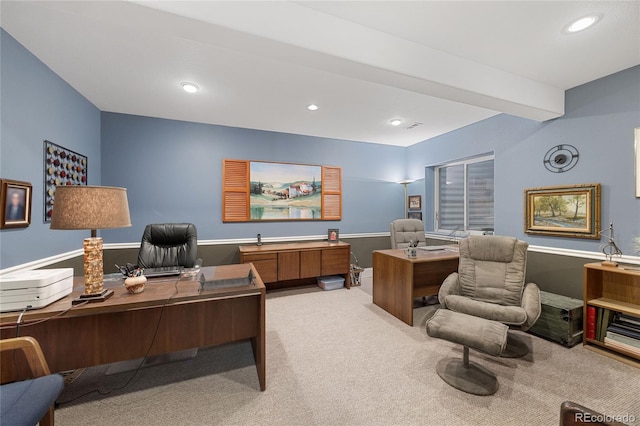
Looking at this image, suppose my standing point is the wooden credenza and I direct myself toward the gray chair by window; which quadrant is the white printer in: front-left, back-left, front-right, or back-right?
back-right

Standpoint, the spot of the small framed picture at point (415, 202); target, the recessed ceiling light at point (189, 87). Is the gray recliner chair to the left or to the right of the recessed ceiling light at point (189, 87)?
left

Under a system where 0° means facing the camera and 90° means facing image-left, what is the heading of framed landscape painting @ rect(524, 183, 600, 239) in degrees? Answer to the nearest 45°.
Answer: approximately 45°

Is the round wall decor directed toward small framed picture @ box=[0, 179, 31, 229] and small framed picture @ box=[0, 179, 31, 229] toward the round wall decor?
yes

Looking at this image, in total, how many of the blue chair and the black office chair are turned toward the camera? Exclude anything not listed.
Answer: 1

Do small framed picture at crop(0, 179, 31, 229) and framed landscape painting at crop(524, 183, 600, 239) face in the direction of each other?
yes

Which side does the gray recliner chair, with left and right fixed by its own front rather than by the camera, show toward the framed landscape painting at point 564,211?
back

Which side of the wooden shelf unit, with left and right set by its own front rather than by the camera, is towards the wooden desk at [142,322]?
front

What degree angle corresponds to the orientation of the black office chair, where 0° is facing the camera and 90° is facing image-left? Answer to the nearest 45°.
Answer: approximately 0°

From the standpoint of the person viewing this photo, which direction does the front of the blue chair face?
facing to the right of the viewer

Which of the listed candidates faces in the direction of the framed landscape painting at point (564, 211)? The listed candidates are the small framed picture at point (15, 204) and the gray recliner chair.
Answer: the small framed picture

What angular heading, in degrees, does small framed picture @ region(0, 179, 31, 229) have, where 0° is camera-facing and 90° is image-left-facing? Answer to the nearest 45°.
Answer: approximately 315°
